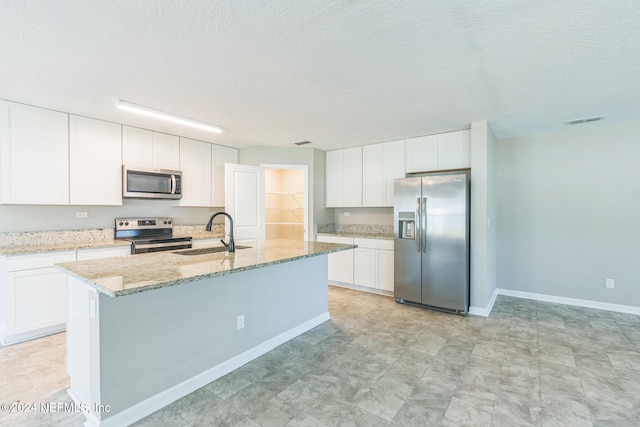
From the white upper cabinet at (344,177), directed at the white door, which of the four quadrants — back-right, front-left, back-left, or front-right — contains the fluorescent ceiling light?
front-left

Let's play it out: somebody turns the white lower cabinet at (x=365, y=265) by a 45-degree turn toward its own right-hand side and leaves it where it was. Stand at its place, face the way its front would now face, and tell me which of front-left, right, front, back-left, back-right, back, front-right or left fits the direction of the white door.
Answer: front

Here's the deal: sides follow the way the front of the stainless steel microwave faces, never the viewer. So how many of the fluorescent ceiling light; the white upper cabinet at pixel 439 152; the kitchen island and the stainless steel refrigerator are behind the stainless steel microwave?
0

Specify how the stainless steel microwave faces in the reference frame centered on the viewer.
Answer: facing the viewer and to the right of the viewer

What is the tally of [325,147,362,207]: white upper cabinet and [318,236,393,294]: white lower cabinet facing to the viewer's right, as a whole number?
0

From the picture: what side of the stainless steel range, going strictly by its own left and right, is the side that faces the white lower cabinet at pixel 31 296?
right

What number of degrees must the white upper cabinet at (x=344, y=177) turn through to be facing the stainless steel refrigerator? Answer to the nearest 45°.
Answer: approximately 90° to its left

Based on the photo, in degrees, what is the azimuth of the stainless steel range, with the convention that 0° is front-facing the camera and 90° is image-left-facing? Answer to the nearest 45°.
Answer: approximately 315°

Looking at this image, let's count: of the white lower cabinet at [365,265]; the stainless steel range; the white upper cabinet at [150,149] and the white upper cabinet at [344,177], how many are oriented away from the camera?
0

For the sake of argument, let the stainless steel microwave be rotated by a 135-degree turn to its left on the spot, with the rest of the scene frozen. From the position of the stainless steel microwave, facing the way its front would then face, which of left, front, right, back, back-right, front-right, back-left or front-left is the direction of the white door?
right

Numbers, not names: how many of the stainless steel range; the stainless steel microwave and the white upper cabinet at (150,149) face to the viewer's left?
0

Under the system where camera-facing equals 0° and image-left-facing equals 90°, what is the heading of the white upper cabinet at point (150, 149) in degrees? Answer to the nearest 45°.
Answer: approximately 315°

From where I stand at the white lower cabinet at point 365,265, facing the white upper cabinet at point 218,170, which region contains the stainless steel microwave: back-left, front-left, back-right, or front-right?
front-left

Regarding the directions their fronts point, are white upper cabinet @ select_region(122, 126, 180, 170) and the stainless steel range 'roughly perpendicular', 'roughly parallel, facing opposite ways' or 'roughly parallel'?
roughly parallel

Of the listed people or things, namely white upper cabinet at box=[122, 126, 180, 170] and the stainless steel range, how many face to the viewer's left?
0

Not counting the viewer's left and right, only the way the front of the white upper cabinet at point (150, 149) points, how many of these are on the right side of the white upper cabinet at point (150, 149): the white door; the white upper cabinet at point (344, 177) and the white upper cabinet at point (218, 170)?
0

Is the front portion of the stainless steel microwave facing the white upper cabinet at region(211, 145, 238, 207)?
no
